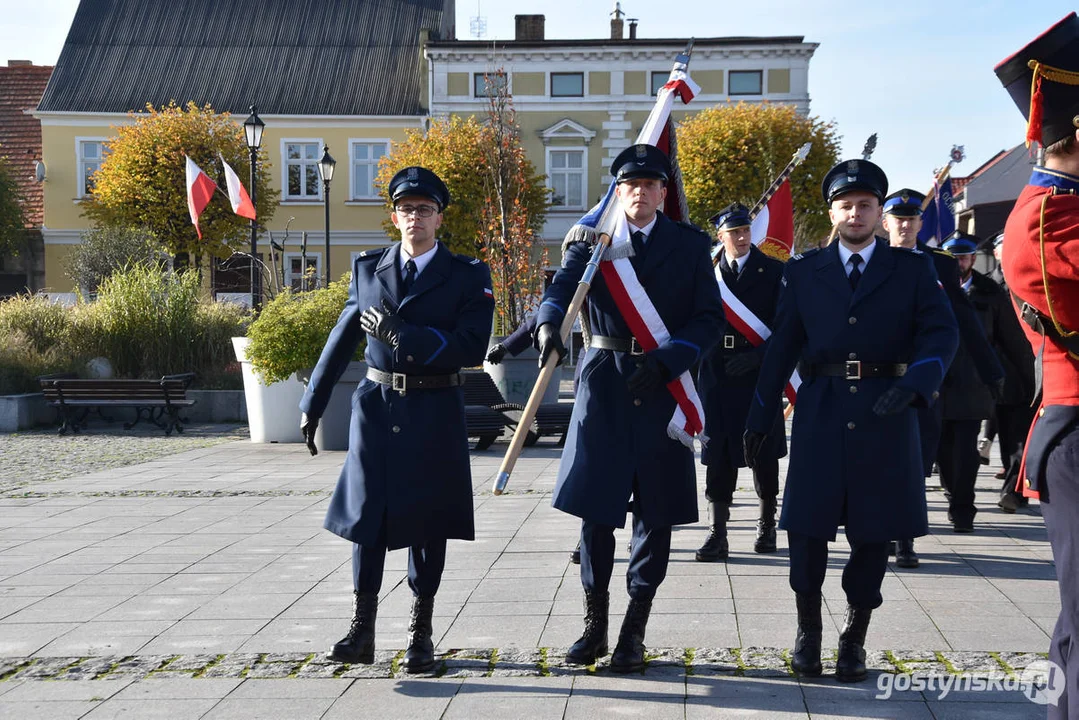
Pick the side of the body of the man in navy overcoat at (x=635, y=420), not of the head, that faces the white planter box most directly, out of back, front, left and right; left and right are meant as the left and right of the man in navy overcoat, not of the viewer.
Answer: back

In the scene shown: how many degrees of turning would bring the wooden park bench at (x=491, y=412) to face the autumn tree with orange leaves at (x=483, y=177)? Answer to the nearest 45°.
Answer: approximately 180°

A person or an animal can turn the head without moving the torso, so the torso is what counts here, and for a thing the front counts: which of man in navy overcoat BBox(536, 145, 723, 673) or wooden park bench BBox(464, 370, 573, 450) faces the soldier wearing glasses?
the wooden park bench

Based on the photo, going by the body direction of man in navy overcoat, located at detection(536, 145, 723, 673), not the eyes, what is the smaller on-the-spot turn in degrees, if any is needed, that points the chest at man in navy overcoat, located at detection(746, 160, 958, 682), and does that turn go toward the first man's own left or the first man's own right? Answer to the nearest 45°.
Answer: approximately 90° to the first man's own left

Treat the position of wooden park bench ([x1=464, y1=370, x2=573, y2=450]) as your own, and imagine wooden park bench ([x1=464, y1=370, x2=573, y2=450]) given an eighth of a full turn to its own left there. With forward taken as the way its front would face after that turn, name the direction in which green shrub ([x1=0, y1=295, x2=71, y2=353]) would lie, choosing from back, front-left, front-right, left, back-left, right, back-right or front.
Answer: back

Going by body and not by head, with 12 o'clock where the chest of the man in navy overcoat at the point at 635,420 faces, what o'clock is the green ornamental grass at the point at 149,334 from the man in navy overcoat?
The green ornamental grass is roughly at 5 o'clock from the man in navy overcoat.

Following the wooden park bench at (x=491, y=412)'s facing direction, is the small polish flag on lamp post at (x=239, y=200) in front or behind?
behind

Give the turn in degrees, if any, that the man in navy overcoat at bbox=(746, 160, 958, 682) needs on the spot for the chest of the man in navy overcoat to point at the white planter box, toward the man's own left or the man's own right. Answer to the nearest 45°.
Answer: approximately 135° to the man's own right

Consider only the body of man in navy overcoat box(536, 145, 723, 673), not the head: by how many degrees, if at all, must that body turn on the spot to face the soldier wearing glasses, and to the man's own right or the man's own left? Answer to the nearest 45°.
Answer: approximately 90° to the man's own right

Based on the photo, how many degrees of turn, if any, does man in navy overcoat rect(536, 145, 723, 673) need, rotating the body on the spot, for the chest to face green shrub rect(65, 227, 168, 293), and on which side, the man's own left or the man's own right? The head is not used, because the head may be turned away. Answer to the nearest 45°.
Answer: approximately 135° to the man's own right

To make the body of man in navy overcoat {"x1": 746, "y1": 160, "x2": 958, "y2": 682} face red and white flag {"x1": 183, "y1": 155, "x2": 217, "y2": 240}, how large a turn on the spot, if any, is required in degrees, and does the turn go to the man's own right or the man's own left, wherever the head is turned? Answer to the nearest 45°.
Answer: approximately 135° to the man's own right

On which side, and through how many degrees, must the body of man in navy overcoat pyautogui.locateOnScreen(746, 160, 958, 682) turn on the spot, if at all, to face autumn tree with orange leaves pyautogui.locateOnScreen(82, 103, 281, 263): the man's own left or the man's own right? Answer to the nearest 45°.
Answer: approximately 135° to the man's own right
